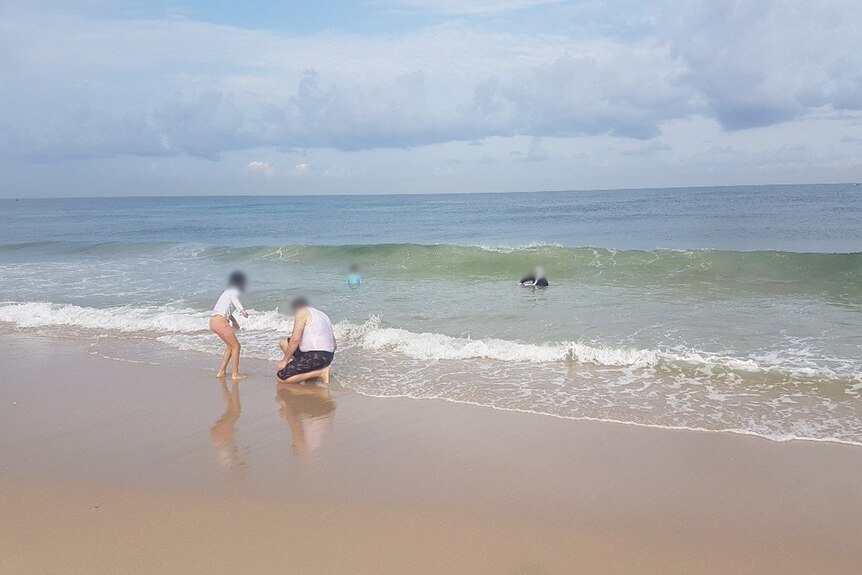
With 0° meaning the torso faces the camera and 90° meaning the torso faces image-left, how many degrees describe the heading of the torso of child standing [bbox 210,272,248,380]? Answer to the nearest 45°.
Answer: approximately 270°

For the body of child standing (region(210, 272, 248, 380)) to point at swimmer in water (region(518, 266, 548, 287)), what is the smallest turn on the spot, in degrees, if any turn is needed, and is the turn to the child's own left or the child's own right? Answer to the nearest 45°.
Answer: approximately 45° to the child's own left

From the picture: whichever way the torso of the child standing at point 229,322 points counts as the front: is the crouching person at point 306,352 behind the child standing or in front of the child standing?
in front
